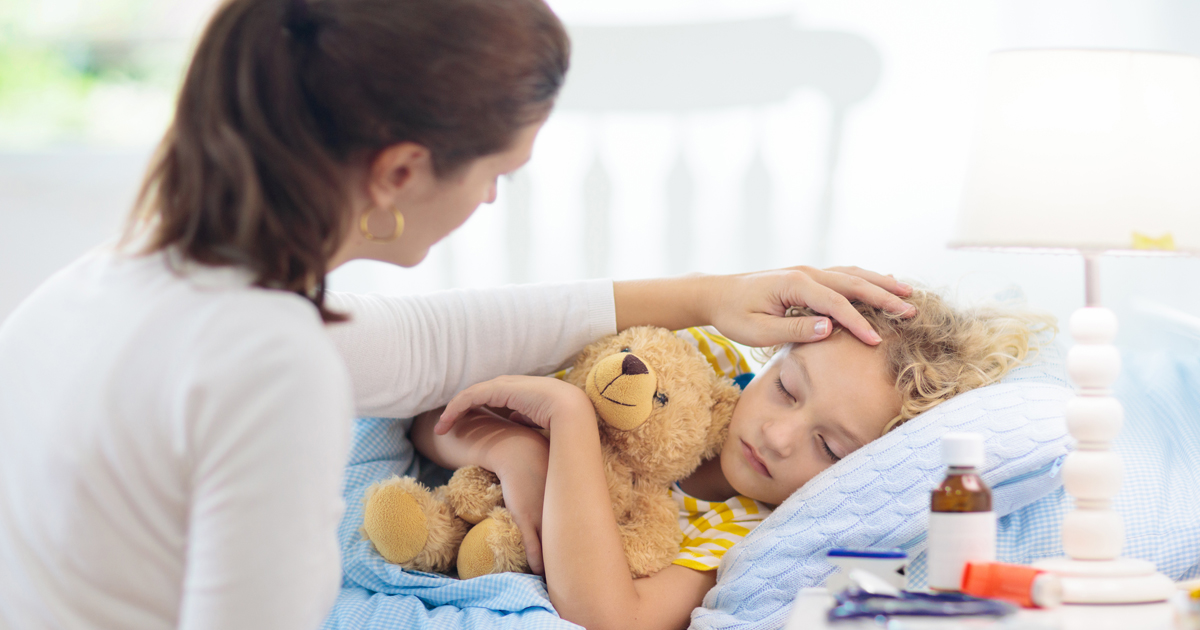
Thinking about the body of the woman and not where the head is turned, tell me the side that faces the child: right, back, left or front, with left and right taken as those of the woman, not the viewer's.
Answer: front

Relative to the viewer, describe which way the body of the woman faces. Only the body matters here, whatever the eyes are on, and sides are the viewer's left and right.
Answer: facing away from the viewer and to the right of the viewer

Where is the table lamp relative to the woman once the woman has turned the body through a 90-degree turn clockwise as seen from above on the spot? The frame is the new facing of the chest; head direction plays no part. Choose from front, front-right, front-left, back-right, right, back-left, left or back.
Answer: front-left

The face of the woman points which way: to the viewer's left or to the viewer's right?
to the viewer's right
